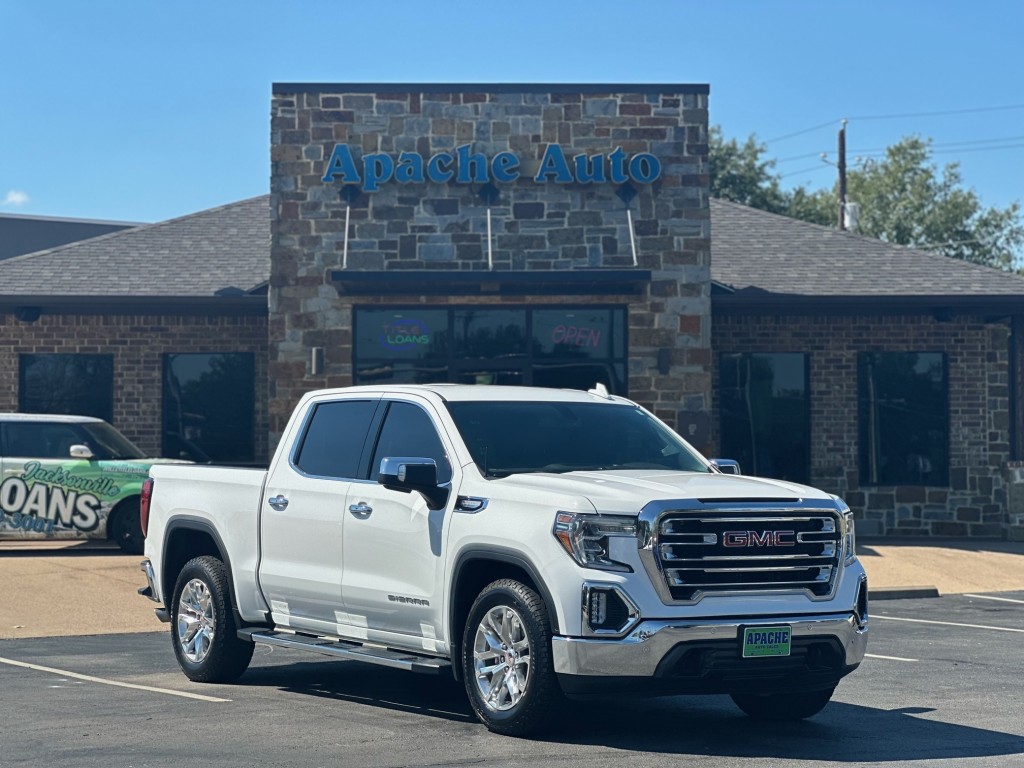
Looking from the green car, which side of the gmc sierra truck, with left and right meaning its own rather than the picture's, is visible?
back

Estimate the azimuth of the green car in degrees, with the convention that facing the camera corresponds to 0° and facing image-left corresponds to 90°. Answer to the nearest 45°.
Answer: approximately 270°

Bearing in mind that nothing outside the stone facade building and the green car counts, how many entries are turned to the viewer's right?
1

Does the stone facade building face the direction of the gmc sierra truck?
yes

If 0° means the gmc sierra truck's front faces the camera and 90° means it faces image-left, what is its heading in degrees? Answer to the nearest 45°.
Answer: approximately 315°

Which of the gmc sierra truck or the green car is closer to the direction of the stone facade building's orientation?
the gmc sierra truck
